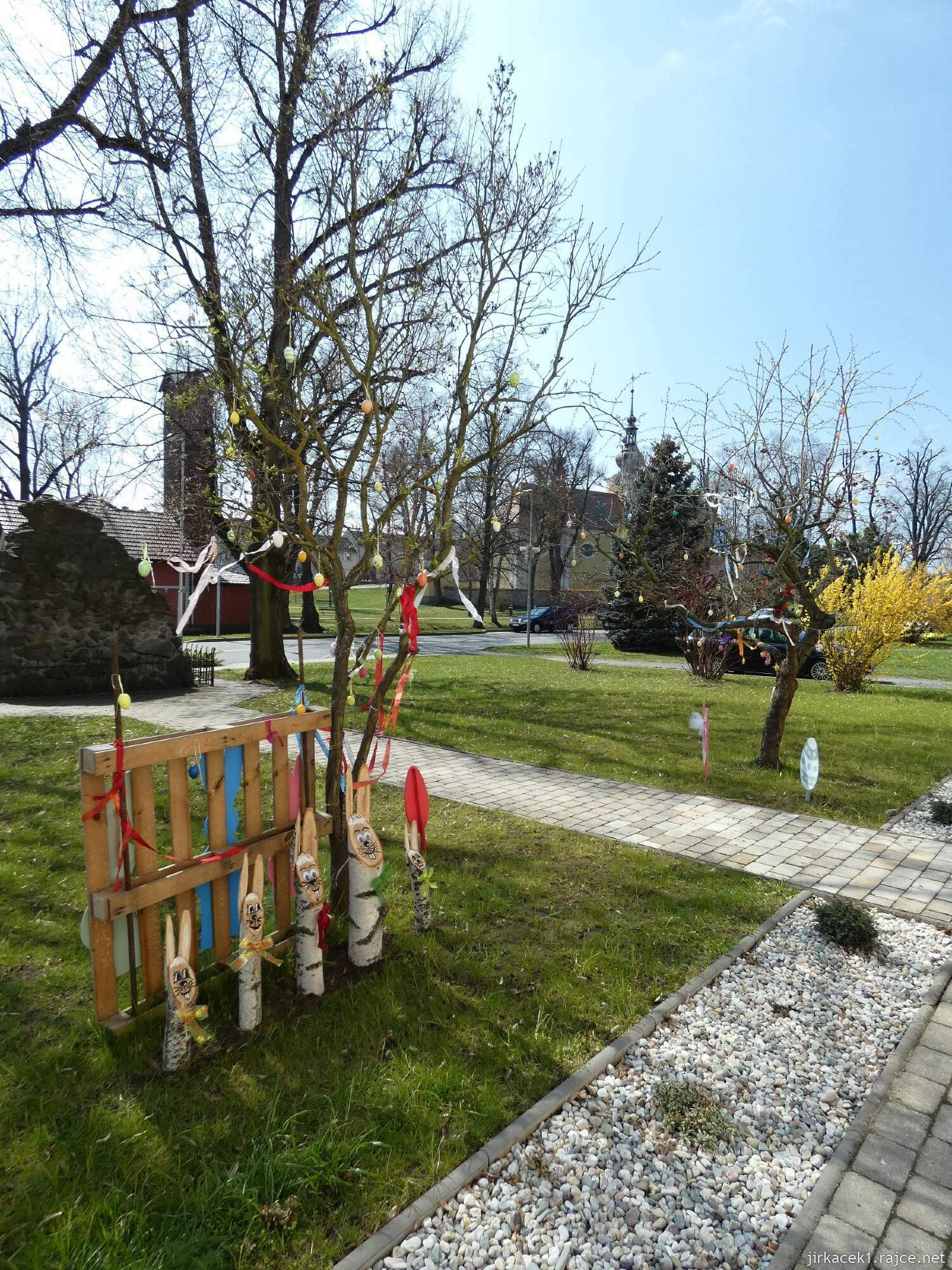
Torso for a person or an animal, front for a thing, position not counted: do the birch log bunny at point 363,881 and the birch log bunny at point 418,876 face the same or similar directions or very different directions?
same or similar directions

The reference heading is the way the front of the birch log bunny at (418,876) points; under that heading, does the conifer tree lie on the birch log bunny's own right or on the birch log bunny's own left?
on the birch log bunny's own left

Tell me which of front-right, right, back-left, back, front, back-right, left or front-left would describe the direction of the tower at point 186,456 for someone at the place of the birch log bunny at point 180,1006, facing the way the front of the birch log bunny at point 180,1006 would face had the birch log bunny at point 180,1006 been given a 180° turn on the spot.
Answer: front-right

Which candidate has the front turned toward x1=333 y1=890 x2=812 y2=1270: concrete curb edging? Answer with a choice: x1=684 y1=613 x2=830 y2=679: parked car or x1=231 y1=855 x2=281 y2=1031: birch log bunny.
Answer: the birch log bunny

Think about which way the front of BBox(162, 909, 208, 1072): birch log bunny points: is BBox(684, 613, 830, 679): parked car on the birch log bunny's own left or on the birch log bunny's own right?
on the birch log bunny's own left

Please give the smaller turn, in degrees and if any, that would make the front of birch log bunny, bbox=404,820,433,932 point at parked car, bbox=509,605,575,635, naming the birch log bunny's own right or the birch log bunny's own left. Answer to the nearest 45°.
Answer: approximately 135° to the birch log bunny's own left

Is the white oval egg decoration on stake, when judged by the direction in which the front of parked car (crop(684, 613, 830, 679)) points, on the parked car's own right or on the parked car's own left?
on the parked car's own right

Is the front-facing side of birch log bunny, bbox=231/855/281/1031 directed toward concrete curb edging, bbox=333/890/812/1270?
yes

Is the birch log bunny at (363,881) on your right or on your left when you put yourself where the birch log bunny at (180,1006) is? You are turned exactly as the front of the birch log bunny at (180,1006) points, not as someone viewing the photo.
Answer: on your left

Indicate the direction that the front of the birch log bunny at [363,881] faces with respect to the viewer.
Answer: facing the viewer and to the right of the viewer

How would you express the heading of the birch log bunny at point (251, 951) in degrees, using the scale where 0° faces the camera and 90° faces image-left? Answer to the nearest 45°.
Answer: approximately 315°

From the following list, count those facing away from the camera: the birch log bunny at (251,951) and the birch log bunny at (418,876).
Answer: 0

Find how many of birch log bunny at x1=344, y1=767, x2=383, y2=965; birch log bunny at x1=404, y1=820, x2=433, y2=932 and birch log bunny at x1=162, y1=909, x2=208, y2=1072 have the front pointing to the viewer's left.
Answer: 0
